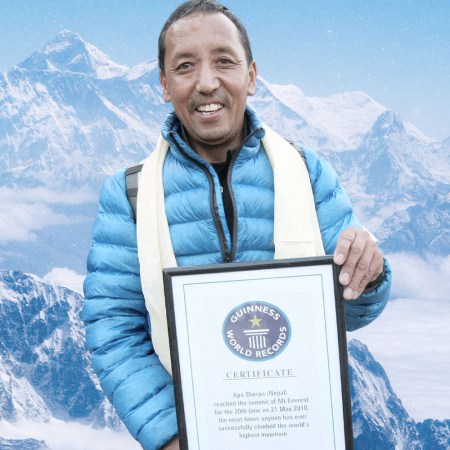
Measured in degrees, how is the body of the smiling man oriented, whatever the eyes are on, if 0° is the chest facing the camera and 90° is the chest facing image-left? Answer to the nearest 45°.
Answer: approximately 0°
